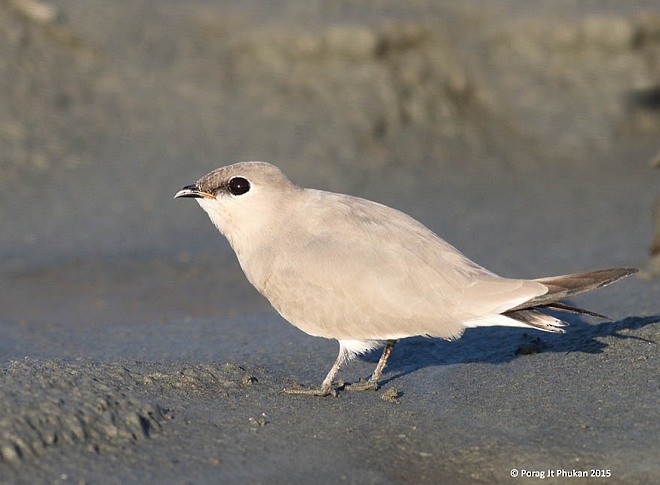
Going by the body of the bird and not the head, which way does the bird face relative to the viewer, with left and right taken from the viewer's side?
facing to the left of the viewer
